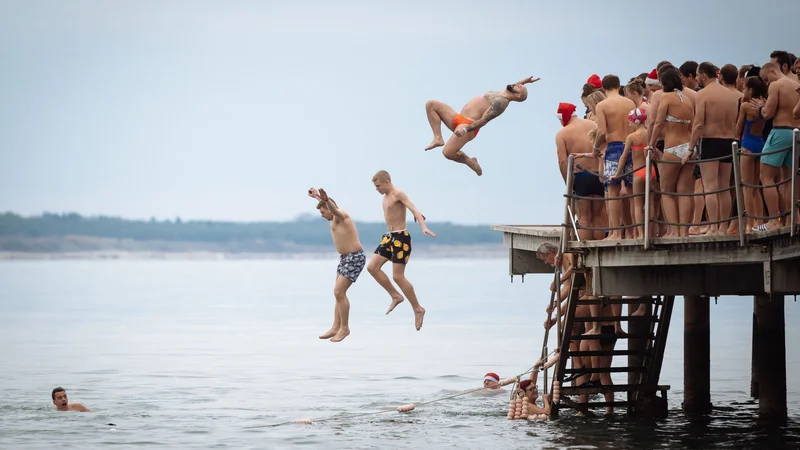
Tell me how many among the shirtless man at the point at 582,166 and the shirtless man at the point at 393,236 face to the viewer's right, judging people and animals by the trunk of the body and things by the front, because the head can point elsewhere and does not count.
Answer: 0

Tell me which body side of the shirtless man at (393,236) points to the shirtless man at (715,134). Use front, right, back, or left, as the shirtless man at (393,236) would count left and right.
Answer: left

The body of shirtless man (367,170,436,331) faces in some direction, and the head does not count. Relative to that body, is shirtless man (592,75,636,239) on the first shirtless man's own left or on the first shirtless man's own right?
on the first shirtless man's own left

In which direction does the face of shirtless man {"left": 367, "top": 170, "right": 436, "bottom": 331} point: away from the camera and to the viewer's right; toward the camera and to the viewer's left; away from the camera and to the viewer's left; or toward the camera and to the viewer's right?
toward the camera and to the viewer's left

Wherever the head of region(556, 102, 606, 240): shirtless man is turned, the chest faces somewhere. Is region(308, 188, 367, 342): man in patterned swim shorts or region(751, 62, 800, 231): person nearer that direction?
the man in patterned swim shorts

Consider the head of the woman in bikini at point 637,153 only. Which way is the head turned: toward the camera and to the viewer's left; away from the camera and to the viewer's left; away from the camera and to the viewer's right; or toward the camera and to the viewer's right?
away from the camera and to the viewer's left

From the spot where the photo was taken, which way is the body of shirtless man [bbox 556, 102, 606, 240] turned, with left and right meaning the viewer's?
facing away from the viewer and to the left of the viewer

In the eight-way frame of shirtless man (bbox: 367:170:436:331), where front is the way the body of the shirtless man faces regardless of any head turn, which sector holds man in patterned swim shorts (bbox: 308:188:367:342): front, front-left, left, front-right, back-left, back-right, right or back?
right

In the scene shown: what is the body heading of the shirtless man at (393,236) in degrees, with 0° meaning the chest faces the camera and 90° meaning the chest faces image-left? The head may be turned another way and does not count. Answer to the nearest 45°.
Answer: approximately 45°

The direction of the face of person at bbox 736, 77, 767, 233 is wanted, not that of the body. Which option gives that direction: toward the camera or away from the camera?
away from the camera
